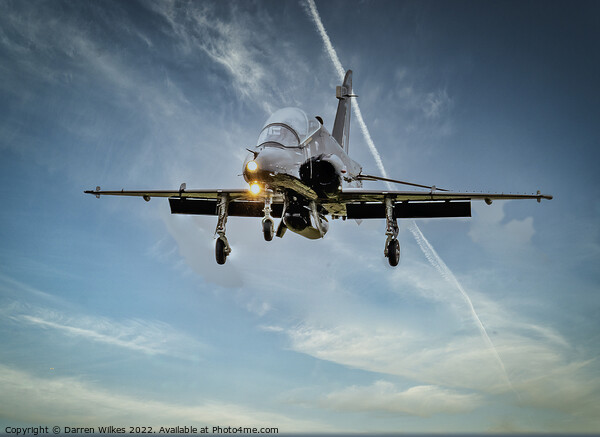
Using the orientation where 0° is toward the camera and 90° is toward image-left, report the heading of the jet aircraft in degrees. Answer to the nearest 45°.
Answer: approximately 0°
